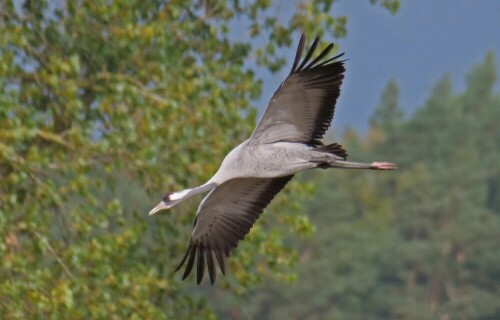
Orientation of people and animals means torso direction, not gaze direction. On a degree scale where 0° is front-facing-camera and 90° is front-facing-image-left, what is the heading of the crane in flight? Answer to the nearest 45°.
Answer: approximately 90°
